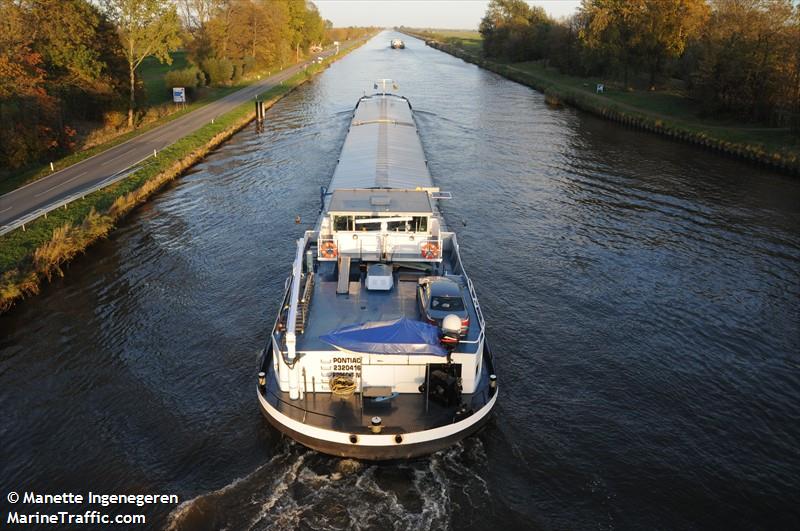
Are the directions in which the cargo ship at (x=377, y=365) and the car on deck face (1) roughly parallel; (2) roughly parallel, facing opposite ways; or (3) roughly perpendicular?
roughly parallel

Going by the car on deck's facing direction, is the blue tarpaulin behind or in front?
behind

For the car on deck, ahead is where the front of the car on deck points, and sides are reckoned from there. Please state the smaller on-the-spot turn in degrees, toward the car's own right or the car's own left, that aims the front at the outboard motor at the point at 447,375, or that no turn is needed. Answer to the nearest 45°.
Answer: approximately 180°

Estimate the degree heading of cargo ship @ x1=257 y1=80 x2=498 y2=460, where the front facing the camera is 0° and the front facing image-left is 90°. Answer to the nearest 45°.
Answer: approximately 180°

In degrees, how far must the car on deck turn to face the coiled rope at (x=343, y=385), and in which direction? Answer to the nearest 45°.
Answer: approximately 135° to its left

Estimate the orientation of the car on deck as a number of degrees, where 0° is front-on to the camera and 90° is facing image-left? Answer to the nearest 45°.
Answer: approximately 180°
